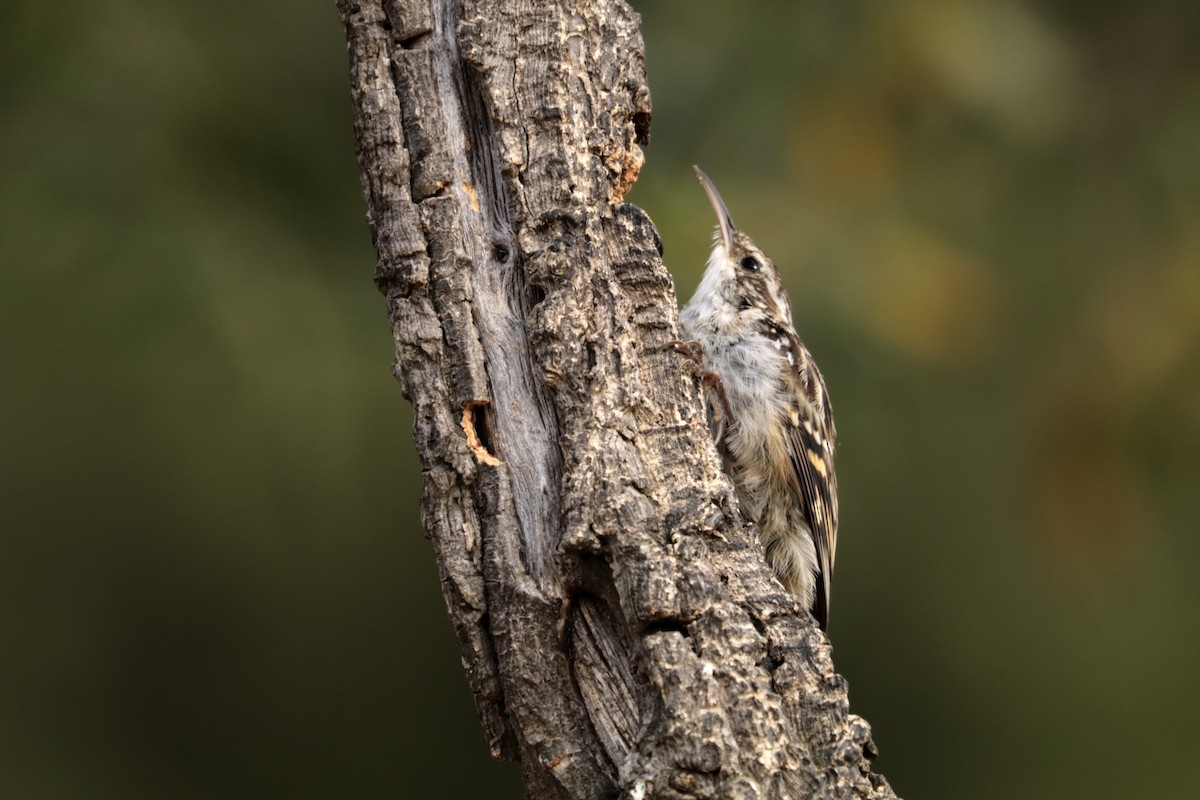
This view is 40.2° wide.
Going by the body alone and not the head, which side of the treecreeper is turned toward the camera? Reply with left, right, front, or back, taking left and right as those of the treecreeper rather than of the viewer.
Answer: left
